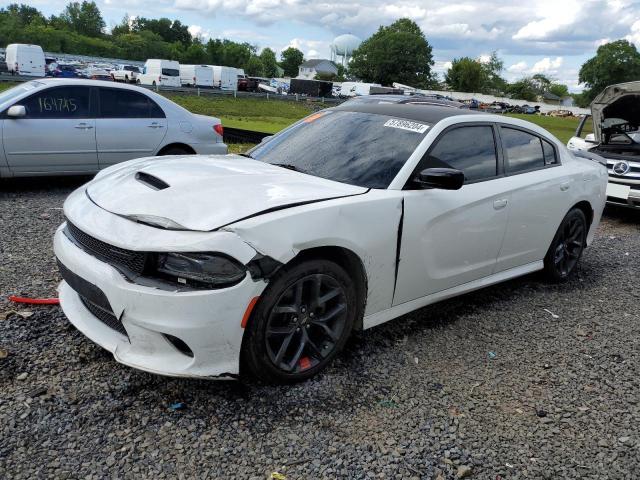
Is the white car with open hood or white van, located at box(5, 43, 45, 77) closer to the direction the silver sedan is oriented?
the white van

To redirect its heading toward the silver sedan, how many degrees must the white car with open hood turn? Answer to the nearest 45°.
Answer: approximately 45° to its right

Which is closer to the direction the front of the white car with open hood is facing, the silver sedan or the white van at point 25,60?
the silver sedan

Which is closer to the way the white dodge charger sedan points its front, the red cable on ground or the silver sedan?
the red cable on ground

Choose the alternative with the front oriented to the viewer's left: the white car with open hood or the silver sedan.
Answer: the silver sedan

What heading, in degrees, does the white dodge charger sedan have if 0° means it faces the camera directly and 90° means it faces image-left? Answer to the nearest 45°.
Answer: approximately 45°

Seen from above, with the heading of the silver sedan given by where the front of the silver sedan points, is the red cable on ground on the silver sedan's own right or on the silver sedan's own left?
on the silver sedan's own left

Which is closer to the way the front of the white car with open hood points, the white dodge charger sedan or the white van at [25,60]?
the white dodge charger sedan

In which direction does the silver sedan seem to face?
to the viewer's left

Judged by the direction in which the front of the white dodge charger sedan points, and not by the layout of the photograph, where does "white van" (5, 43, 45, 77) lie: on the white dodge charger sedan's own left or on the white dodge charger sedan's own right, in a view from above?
on the white dodge charger sedan's own right

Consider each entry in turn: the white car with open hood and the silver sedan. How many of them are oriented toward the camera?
1

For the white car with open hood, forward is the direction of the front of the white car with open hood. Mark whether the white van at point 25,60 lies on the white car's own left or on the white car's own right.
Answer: on the white car's own right
